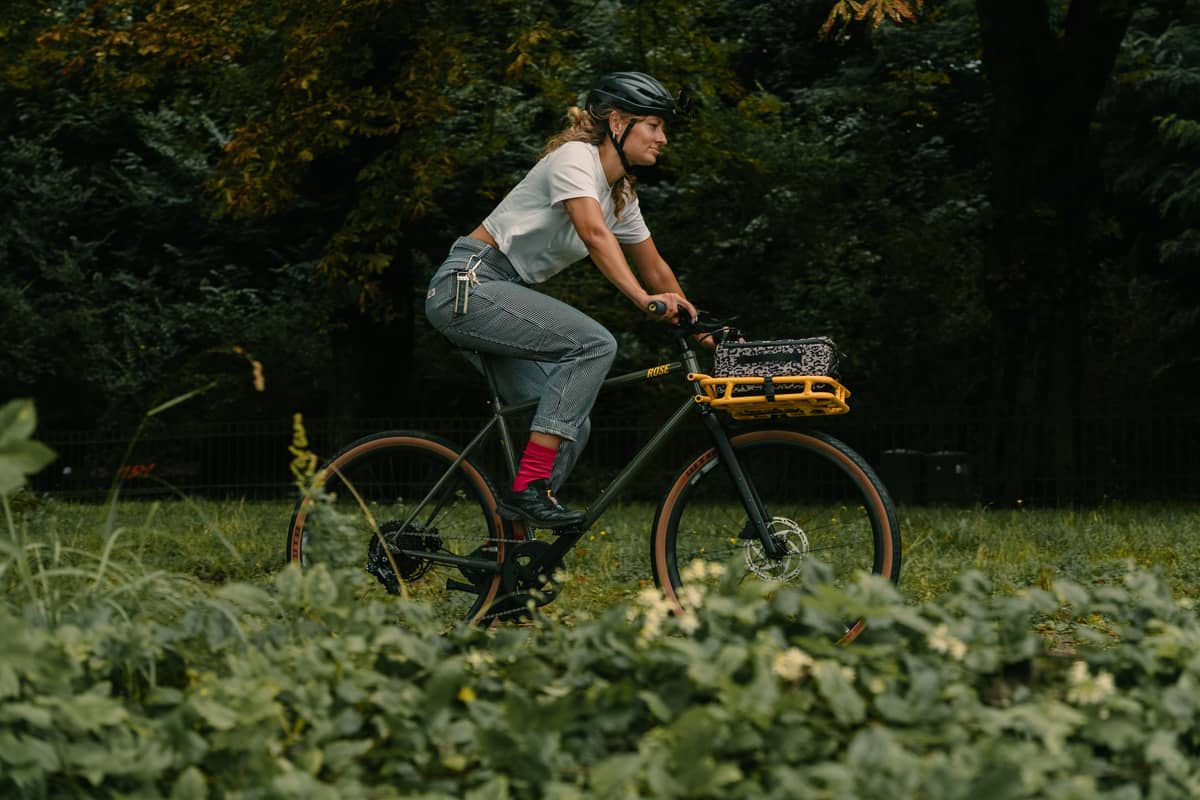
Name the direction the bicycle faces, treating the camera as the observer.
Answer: facing to the right of the viewer

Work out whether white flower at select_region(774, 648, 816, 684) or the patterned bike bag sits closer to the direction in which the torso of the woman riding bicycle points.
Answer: the patterned bike bag

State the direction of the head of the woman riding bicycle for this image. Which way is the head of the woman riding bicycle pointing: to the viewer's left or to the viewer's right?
to the viewer's right

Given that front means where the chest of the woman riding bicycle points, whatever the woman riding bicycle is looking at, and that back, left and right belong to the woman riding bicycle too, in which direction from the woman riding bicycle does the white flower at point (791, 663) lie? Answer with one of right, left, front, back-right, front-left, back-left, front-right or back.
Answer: right

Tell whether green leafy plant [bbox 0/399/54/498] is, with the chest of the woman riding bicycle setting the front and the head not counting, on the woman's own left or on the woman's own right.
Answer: on the woman's own right

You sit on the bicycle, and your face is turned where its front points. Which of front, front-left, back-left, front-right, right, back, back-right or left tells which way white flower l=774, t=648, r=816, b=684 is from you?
right

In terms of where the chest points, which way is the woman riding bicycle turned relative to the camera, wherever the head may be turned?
to the viewer's right

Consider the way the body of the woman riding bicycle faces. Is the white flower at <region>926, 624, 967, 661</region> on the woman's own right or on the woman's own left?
on the woman's own right

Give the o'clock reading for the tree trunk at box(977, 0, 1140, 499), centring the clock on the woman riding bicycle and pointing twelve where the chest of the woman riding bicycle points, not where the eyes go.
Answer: The tree trunk is roughly at 10 o'clock from the woman riding bicycle.

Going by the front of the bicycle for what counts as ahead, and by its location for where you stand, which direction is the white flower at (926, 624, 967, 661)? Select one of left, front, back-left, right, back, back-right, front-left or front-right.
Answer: right
